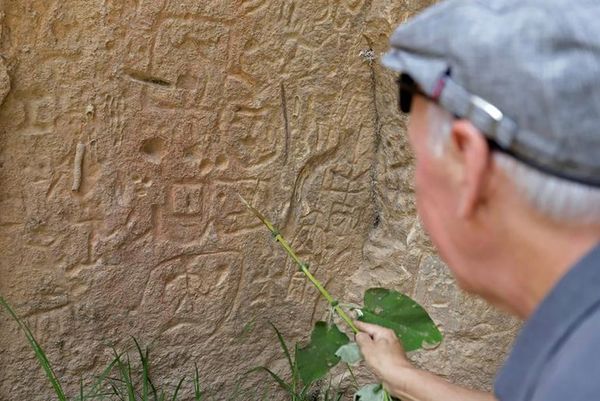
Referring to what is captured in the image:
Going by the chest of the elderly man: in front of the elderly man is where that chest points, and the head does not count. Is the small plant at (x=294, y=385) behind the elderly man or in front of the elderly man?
in front

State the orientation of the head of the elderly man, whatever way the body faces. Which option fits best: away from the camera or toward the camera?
away from the camera

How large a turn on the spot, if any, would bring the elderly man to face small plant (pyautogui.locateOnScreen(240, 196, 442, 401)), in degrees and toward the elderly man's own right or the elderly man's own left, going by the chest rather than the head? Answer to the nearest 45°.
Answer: approximately 45° to the elderly man's own right

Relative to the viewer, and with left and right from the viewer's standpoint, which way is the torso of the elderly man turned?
facing away from the viewer and to the left of the viewer
